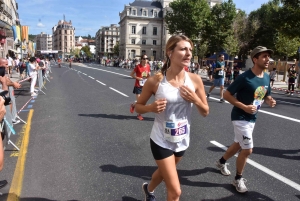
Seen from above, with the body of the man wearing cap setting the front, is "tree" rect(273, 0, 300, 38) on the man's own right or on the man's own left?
on the man's own left

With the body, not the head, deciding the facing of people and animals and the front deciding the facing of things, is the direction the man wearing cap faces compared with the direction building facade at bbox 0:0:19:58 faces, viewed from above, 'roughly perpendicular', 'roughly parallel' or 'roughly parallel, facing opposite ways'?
roughly perpendicular

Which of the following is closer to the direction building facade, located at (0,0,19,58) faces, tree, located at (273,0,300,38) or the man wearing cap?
the tree

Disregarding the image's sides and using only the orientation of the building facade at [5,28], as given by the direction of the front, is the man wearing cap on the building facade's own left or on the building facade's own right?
on the building facade's own right

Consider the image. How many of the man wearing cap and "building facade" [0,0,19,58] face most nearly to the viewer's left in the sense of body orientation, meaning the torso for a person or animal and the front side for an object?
0

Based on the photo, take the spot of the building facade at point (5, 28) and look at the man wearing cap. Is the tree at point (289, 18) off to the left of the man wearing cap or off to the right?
left

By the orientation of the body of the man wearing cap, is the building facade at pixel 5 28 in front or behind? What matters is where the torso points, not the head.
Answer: behind

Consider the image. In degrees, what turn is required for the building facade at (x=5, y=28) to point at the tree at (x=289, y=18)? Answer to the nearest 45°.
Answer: approximately 45° to its right

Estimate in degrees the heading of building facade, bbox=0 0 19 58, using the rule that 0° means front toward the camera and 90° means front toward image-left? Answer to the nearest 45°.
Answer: approximately 270°

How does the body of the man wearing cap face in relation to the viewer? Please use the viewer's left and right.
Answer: facing the viewer and to the right of the viewer
